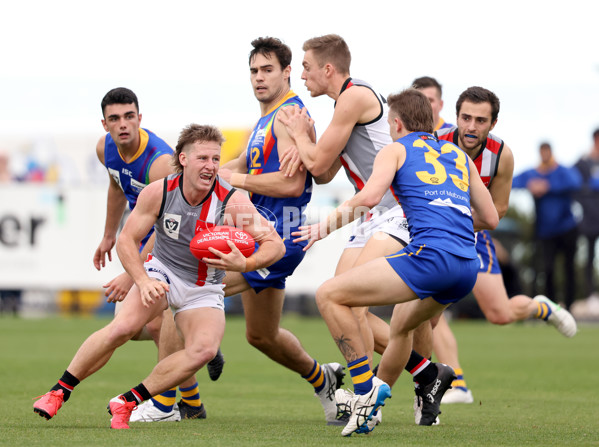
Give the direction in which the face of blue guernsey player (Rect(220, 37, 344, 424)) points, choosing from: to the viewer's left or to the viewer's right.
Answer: to the viewer's left

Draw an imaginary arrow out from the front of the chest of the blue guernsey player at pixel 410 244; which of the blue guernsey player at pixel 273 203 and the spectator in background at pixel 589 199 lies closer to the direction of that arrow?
the blue guernsey player

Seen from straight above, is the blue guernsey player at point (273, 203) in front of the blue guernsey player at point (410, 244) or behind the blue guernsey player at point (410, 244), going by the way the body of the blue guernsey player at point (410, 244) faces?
in front

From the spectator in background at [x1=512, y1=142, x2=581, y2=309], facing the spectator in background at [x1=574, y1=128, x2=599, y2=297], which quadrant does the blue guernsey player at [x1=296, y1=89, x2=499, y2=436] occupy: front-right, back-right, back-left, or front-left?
back-right

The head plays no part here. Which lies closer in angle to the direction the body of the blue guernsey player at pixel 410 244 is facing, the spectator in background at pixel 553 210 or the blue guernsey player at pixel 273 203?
the blue guernsey player

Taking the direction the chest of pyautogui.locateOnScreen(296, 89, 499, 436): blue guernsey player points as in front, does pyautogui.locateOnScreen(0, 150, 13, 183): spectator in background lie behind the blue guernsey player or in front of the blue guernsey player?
in front

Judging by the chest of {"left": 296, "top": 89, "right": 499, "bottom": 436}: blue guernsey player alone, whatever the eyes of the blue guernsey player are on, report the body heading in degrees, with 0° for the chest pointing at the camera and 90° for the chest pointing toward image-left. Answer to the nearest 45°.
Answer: approximately 135°

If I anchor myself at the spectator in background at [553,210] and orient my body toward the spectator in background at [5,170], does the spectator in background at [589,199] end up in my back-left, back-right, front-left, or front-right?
back-right

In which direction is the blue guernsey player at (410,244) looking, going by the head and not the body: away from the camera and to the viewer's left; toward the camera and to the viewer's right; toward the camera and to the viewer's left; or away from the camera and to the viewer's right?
away from the camera and to the viewer's left

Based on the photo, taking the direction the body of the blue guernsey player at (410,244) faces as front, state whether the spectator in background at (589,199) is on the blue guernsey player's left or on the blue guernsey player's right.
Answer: on the blue guernsey player's right

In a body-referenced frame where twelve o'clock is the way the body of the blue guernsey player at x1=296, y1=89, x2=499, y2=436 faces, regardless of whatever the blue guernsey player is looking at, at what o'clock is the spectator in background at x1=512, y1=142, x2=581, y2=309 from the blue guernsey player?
The spectator in background is roughly at 2 o'clock from the blue guernsey player.

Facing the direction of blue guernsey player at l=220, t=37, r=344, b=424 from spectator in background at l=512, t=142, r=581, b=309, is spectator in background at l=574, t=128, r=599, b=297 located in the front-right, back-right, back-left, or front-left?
back-left
